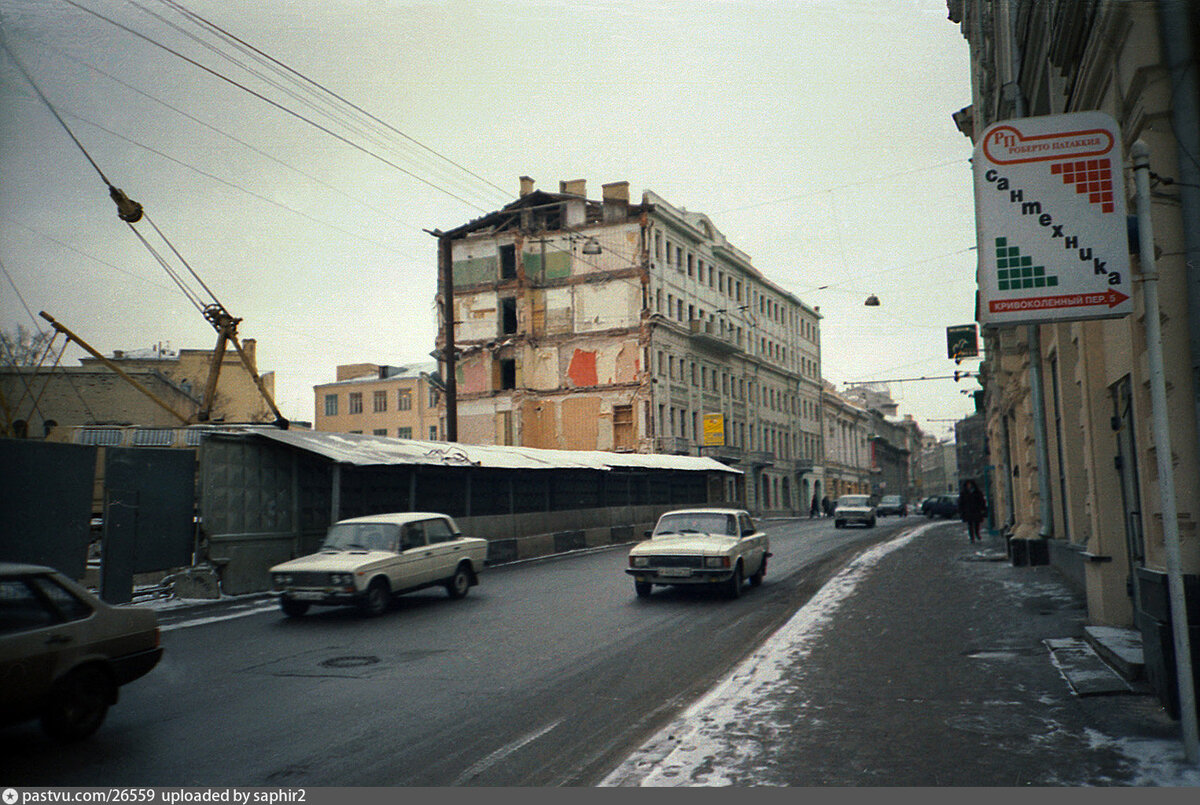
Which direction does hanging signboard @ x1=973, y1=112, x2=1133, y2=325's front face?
toward the camera

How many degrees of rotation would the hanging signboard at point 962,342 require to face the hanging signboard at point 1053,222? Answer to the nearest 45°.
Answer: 0° — it already faces it

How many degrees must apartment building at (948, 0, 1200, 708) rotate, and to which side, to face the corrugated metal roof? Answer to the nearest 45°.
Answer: approximately 45° to its right

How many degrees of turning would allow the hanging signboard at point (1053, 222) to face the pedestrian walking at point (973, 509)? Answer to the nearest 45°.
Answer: approximately 180°

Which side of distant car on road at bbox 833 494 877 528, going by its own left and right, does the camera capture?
front

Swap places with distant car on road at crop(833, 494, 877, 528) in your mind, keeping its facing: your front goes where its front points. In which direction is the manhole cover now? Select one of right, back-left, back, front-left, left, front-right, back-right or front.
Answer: front

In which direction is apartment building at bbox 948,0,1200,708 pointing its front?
to the viewer's left

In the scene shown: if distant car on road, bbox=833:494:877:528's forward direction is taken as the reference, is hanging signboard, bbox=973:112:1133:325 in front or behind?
in front

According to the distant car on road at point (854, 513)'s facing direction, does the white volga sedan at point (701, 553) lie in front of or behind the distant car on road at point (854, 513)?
in front

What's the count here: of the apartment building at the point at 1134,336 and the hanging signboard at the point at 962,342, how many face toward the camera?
1

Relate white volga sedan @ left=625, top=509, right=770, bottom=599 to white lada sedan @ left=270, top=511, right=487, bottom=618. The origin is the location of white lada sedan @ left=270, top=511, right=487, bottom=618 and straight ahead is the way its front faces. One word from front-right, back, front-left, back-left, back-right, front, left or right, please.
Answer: back-left

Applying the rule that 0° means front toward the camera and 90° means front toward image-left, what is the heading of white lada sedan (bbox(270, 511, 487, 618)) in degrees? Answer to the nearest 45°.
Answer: approximately 45°
